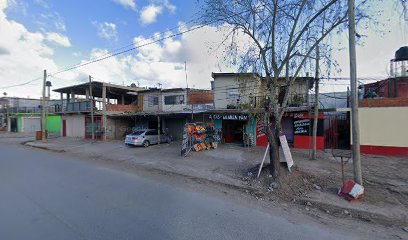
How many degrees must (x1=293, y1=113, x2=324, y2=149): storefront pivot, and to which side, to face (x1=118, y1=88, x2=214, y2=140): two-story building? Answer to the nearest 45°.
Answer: approximately 90° to its right

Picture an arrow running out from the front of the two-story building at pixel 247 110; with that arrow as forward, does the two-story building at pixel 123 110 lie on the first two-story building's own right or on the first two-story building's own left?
on the first two-story building's own right

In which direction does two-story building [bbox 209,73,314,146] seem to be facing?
toward the camera

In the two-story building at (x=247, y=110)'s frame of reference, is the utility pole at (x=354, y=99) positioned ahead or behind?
ahead

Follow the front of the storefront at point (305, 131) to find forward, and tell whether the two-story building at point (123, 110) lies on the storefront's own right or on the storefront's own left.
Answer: on the storefront's own right

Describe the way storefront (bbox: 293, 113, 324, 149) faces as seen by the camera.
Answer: facing the viewer

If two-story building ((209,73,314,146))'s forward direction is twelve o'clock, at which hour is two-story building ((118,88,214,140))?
two-story building ((118,88,214,140)) is roughly at 4 o'clock from two-story building ((209,73,314,146)).

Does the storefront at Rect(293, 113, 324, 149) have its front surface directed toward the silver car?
no

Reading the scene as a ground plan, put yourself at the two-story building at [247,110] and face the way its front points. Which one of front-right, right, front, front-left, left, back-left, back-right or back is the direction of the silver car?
right

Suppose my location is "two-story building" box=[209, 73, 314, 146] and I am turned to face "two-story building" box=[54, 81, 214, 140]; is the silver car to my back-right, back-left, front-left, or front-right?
front-left

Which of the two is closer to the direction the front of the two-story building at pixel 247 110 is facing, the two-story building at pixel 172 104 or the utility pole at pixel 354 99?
the utility pole

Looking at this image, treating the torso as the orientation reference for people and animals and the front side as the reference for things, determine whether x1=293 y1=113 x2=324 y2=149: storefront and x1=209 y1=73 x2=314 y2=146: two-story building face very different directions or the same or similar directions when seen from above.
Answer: same or similar directions
